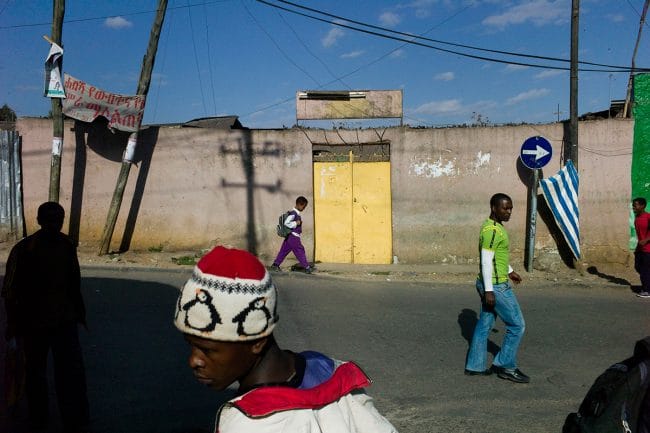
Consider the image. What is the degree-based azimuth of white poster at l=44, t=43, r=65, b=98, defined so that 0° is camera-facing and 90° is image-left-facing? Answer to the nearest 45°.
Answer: approximately 0°

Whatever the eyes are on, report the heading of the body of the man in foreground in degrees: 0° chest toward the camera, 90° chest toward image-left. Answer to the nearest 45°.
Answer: approximately 90°

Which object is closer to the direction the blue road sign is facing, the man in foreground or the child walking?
the man in foreground

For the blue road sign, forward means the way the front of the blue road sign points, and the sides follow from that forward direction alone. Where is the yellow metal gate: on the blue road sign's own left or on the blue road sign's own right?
on the blue road sign's own right

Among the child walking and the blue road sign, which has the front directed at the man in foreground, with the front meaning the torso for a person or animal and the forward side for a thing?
the blue road sign
